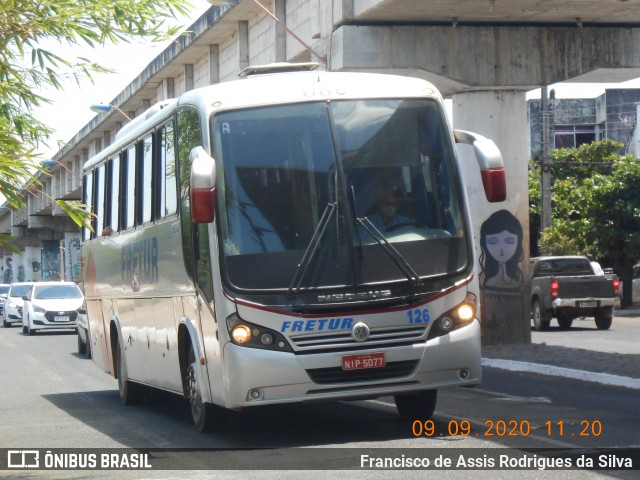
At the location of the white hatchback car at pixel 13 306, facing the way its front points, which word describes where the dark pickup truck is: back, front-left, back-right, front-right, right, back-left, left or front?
front-left

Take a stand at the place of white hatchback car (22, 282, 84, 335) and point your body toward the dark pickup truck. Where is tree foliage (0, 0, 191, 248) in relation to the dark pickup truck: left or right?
right

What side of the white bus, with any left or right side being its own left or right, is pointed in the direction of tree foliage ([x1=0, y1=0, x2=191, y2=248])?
right

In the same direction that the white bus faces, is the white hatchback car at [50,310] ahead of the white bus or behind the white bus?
behind

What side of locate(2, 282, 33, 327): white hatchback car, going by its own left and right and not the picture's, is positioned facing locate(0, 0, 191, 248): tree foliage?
front

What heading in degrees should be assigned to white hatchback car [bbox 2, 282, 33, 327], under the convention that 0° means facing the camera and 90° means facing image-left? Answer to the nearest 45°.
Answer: approximately 0°

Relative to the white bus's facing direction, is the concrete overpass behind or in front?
behind

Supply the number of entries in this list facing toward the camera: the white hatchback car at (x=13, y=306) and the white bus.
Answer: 2

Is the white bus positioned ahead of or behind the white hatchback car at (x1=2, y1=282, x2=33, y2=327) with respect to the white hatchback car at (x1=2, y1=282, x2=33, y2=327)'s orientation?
ahead

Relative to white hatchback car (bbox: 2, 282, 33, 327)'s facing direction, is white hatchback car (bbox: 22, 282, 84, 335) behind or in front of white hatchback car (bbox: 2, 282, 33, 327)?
in front

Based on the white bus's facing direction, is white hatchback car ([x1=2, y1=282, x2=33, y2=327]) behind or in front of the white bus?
behind

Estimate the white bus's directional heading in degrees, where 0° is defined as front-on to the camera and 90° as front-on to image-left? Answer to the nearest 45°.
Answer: approximately 0°
